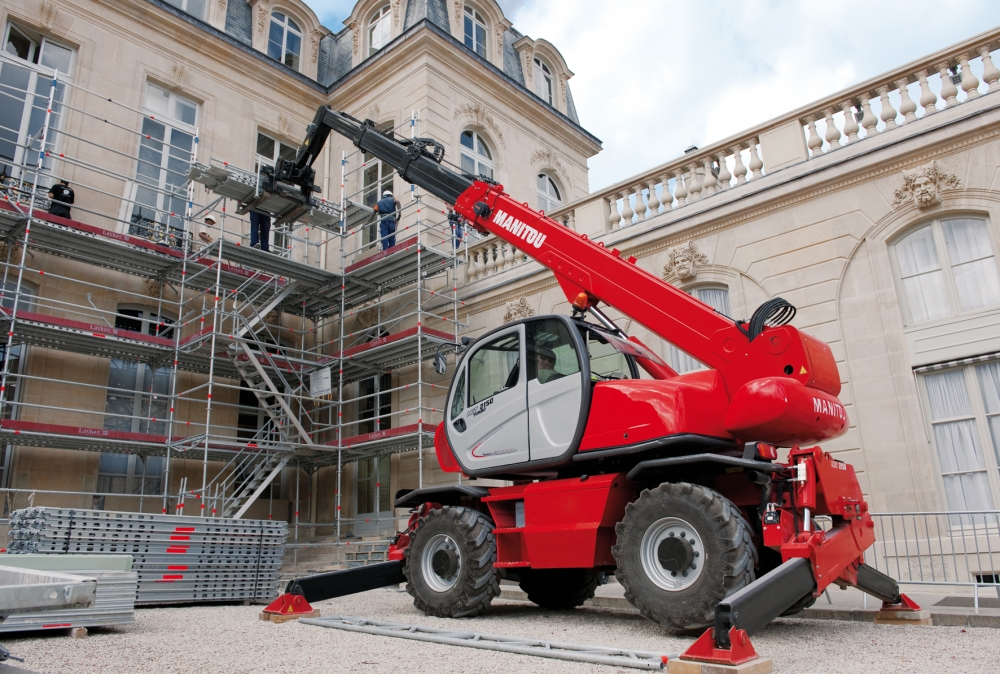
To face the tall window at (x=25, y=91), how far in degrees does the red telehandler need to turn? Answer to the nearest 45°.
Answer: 0° — it already faces it

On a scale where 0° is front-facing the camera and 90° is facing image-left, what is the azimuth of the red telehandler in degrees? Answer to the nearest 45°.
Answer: approximately 135°

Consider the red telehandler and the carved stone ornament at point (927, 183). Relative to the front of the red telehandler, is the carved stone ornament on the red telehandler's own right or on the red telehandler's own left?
on the red telehandler's own right

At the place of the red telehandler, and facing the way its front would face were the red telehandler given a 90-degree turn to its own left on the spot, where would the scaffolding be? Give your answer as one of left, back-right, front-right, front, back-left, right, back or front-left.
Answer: right

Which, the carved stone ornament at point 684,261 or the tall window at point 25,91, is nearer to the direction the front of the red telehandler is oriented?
the tall window

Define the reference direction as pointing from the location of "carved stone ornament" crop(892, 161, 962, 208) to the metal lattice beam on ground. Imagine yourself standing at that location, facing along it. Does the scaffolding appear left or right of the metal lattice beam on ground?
right

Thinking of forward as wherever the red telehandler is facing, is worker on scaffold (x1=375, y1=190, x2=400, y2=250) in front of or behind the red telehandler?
in front

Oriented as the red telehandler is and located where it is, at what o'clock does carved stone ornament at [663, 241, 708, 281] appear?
The carved stone ornament is roughly at 2 o'clock from the red telehandler.

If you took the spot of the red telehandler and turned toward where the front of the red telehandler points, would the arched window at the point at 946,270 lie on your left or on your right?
on your right

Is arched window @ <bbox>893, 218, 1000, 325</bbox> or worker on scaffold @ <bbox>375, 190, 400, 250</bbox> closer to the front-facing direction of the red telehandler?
the worker on scaffold

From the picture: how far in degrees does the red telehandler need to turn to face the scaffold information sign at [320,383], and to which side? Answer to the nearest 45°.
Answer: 0° — it already faces it
